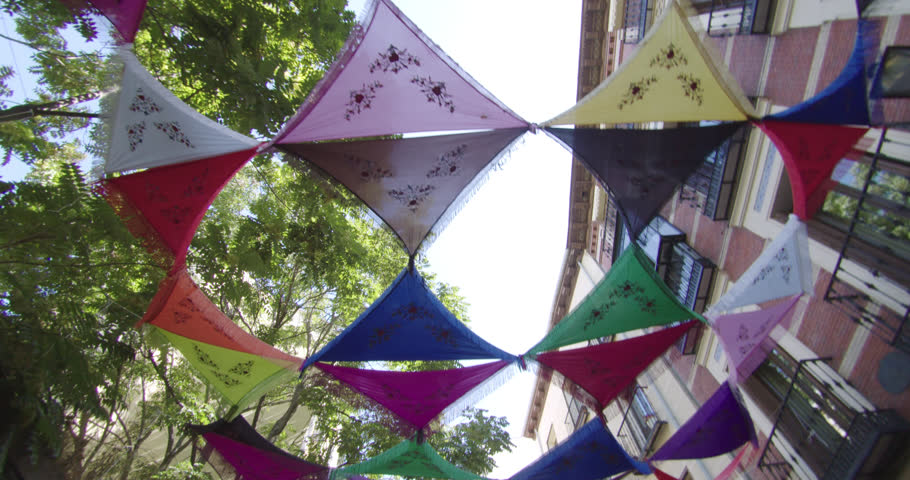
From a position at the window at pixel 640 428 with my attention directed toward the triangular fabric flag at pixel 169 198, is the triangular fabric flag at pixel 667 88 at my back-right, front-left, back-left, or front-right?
front-left

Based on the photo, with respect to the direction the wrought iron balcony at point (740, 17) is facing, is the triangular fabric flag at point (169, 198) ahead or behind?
ahead

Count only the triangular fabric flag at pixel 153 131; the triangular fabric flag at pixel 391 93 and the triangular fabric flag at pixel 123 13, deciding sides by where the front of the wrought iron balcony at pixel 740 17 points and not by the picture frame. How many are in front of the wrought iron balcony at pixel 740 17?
3

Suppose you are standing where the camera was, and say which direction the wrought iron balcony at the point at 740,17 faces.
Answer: facing the viewer and to the left of the viewer

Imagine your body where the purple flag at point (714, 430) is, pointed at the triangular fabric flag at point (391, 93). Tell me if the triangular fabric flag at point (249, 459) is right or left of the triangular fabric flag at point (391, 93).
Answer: right

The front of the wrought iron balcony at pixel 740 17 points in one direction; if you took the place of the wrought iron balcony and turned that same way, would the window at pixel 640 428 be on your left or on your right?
on your right

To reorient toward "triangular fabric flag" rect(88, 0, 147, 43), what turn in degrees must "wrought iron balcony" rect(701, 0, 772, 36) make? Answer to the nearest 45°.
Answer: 0° — it already faces it

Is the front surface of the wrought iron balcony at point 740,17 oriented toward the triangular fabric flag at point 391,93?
yes
